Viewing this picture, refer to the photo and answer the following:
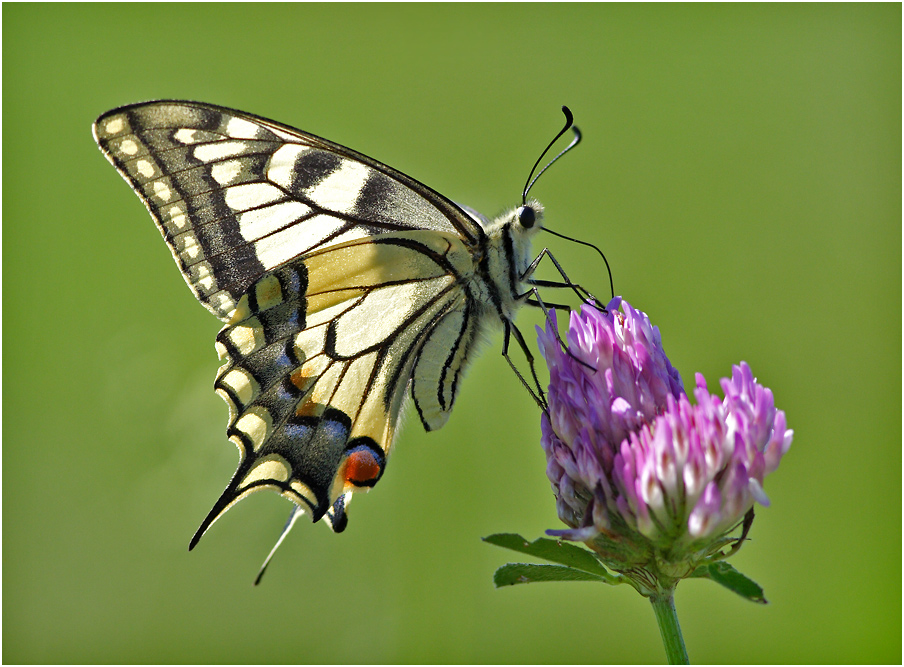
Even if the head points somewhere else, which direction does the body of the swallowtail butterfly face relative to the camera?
to the viewer's right
